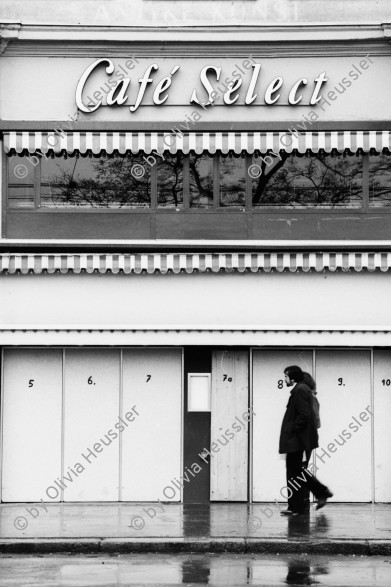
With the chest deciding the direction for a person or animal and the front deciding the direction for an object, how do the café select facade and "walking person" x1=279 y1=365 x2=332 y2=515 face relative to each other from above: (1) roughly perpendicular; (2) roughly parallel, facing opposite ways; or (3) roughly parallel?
roughly perpendicular

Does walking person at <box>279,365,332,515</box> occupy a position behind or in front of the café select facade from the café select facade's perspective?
in front

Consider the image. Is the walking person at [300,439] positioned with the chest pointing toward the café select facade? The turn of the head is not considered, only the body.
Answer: no

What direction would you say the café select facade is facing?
toward the camera
